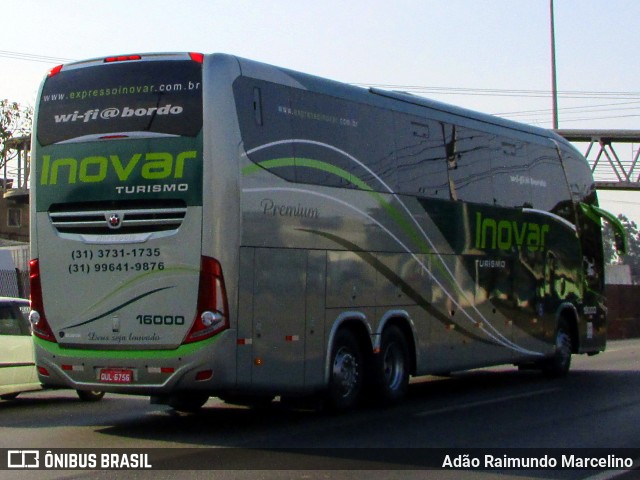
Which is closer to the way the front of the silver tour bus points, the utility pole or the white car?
the utility pole

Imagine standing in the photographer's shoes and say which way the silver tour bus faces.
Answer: facing away from the viewer and to the right of the viewer
